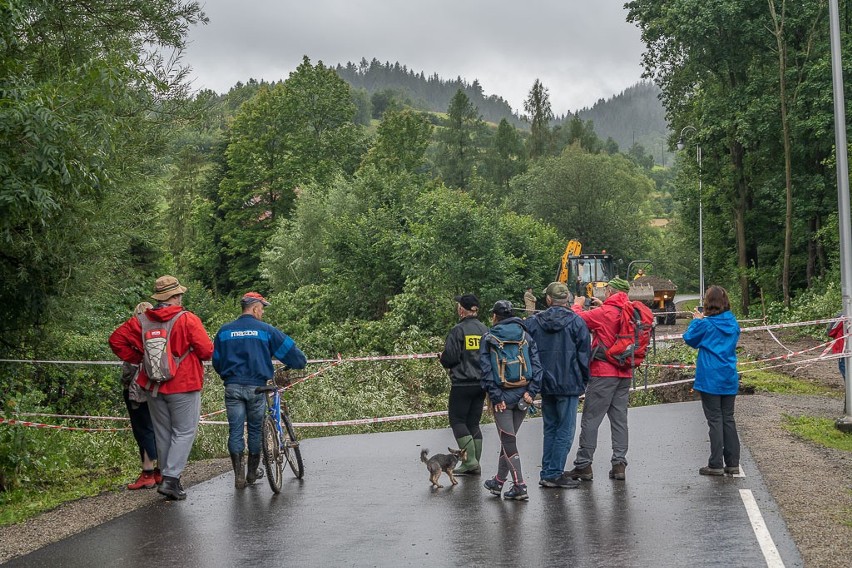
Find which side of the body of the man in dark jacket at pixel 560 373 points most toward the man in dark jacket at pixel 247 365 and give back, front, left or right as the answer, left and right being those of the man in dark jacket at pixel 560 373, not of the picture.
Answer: left

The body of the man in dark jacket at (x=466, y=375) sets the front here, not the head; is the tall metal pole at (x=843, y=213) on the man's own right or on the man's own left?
on the man's own right

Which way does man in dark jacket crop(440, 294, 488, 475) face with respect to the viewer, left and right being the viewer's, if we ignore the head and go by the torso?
facing away from the viewer and to the left of the viewer

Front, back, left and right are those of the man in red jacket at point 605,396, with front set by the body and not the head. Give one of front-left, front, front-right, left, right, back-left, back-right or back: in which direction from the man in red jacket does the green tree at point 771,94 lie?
front-right

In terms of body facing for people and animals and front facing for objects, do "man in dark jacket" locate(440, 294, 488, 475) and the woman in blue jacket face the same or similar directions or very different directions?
same or similar directions

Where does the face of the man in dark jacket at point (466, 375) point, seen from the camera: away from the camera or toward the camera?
away from the camera

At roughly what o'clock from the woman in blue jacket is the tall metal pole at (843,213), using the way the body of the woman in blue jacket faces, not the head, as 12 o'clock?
The tall metal pole is roughly at 2 o'clock from the woman in blue jacket.

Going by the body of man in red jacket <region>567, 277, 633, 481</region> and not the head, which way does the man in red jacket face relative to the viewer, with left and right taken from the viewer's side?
facing away from the viewer and to the left of the viewer

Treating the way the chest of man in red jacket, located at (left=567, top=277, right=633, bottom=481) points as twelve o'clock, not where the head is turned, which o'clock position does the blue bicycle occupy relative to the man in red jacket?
The blue bicycle is roughly at 10 o'clock from the man in red jacket.

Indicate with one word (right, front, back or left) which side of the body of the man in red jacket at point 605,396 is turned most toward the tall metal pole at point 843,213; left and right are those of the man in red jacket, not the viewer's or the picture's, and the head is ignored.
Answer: right

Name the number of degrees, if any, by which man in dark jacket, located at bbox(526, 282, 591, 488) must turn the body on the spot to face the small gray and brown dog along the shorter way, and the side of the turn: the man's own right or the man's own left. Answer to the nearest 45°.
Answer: approximately 90° to the man's own left

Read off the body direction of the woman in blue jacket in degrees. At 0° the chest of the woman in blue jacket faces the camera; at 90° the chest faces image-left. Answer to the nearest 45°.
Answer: approximately 135°

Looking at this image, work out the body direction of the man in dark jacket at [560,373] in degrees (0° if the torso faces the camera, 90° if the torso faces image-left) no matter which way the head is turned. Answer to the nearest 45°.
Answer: approximately 180°

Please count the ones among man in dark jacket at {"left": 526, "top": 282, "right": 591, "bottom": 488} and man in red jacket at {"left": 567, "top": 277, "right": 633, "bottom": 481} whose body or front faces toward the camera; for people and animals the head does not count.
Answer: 0
